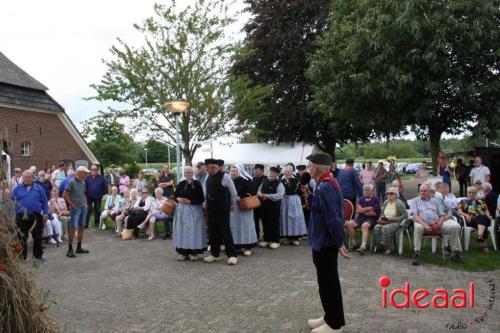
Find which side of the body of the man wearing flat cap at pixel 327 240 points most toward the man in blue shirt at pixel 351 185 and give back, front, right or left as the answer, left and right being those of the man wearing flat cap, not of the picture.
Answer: right

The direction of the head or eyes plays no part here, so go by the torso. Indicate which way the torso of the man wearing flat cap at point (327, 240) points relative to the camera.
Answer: to the viewer's left

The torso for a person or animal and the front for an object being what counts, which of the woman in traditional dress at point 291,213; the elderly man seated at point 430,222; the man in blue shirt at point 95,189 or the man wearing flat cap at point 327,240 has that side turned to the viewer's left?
the man wearing flat cap

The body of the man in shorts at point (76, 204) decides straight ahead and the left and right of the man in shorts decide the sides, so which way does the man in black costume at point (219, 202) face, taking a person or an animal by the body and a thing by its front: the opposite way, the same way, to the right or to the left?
to the right

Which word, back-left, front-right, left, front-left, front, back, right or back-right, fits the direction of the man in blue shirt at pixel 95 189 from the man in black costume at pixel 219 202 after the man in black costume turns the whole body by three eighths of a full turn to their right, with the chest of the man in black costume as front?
front-left

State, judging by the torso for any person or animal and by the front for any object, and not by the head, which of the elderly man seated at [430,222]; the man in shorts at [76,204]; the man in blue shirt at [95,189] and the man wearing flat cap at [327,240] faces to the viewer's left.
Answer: the man wearing flat cap

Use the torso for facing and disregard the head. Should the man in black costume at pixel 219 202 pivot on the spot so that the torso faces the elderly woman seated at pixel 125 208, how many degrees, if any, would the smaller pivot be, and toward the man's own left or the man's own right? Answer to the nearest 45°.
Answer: approximately 90° to the man's own right

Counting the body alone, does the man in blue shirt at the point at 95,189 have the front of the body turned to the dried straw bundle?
yes

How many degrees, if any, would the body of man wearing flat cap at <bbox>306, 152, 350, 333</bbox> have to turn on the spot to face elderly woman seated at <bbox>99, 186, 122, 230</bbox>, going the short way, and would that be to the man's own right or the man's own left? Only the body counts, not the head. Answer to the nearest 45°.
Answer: approximately 45° to the man's own right

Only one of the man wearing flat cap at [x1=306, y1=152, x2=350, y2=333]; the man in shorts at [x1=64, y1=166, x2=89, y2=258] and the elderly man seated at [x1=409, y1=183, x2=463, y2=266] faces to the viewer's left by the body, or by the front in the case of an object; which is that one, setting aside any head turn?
the man wearing flat cap

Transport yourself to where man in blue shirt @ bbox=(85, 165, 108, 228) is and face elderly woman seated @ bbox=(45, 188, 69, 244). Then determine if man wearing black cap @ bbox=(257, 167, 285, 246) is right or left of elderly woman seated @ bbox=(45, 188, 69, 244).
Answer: left
